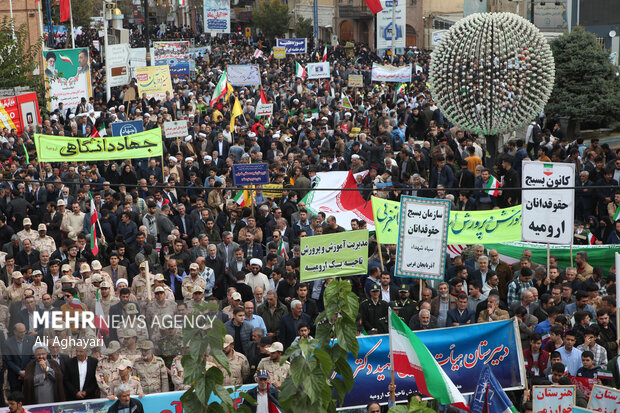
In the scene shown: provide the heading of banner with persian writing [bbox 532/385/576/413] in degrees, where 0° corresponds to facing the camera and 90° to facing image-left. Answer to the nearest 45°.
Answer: approximately 0°

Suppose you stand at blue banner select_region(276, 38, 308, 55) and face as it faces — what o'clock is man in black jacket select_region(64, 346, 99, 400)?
The man in black jacket is roughly at 12 o'clock from the blue banner.

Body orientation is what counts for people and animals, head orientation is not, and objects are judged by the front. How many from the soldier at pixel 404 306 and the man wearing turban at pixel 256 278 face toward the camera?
2

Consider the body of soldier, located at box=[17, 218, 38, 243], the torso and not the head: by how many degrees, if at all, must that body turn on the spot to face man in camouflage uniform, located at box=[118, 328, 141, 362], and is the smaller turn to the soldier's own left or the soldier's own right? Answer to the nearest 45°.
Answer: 0° — they already face them

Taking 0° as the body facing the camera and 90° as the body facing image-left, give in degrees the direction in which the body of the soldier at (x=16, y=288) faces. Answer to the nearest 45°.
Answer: approximately 315°

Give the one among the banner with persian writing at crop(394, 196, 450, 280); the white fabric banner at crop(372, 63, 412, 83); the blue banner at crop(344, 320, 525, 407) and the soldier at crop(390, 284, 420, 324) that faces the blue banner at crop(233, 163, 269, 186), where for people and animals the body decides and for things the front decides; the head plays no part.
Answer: the white fabric banner

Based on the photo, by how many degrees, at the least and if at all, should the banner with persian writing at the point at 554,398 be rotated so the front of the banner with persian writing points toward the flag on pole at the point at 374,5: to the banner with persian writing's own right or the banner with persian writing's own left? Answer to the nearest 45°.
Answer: approximately 180°

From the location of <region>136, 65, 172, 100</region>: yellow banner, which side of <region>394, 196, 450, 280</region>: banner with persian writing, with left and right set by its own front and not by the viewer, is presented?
back

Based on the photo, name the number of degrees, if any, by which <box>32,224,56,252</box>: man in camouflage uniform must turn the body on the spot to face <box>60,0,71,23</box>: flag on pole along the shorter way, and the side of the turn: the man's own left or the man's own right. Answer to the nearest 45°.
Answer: approximately 180°

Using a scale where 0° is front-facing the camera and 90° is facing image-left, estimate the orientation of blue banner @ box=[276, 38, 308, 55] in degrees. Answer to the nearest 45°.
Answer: approximately 0°

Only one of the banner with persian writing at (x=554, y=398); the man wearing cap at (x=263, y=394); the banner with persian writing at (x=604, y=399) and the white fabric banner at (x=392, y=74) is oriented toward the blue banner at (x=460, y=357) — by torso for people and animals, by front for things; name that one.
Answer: the white fabric banner

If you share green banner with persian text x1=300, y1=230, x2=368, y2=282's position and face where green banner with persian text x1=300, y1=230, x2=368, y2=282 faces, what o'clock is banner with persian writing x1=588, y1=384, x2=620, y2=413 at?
The banner with persian writing is roughly at 11 o'clock from the green banner with persian text.
